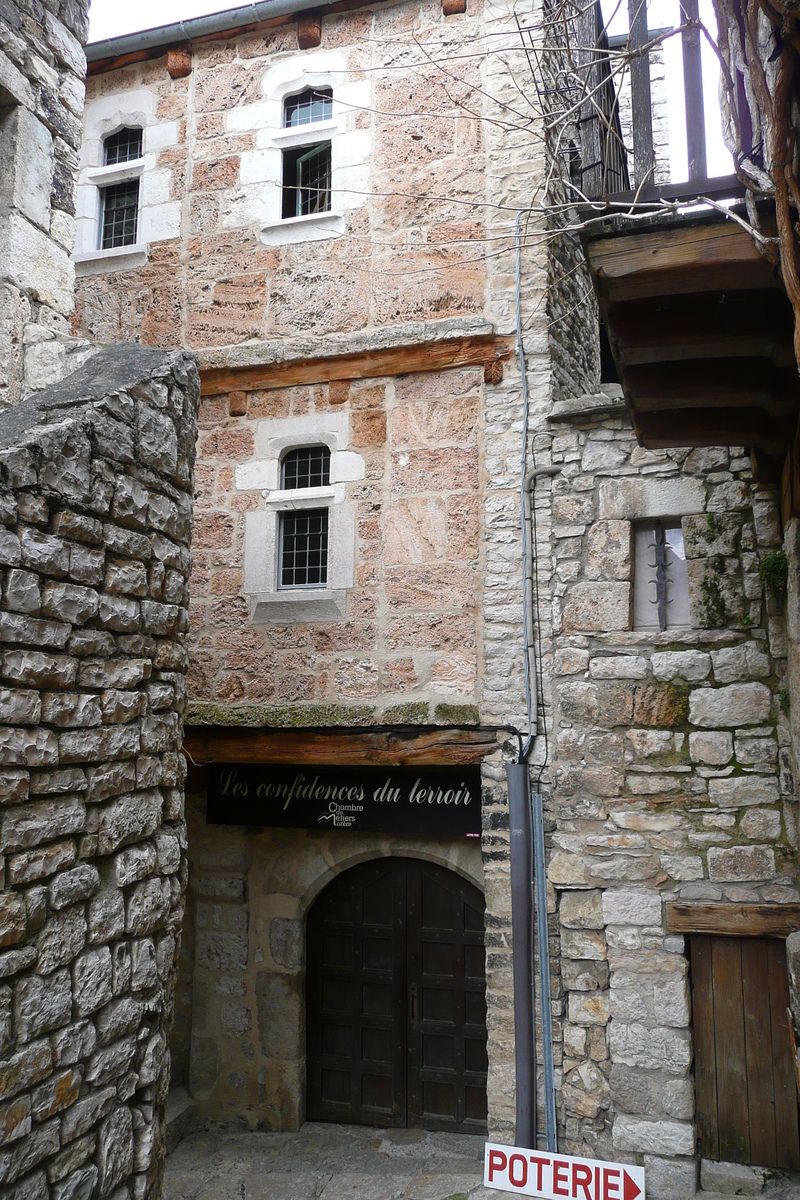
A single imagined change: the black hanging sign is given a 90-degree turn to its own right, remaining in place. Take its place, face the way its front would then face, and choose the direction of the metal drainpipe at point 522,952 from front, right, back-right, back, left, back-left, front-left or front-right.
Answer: back-left

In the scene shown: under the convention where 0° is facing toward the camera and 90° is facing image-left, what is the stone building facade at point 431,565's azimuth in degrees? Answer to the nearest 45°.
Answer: approximately 0°

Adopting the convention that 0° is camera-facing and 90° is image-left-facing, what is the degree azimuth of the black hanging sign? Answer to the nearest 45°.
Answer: approximately 0°

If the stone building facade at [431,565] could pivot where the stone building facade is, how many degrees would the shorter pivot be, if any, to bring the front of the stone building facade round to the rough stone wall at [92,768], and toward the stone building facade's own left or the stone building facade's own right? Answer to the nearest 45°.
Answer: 0° — it already faces it

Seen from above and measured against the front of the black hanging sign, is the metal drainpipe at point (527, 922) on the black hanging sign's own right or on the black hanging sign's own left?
on the black hanging sign's own left
